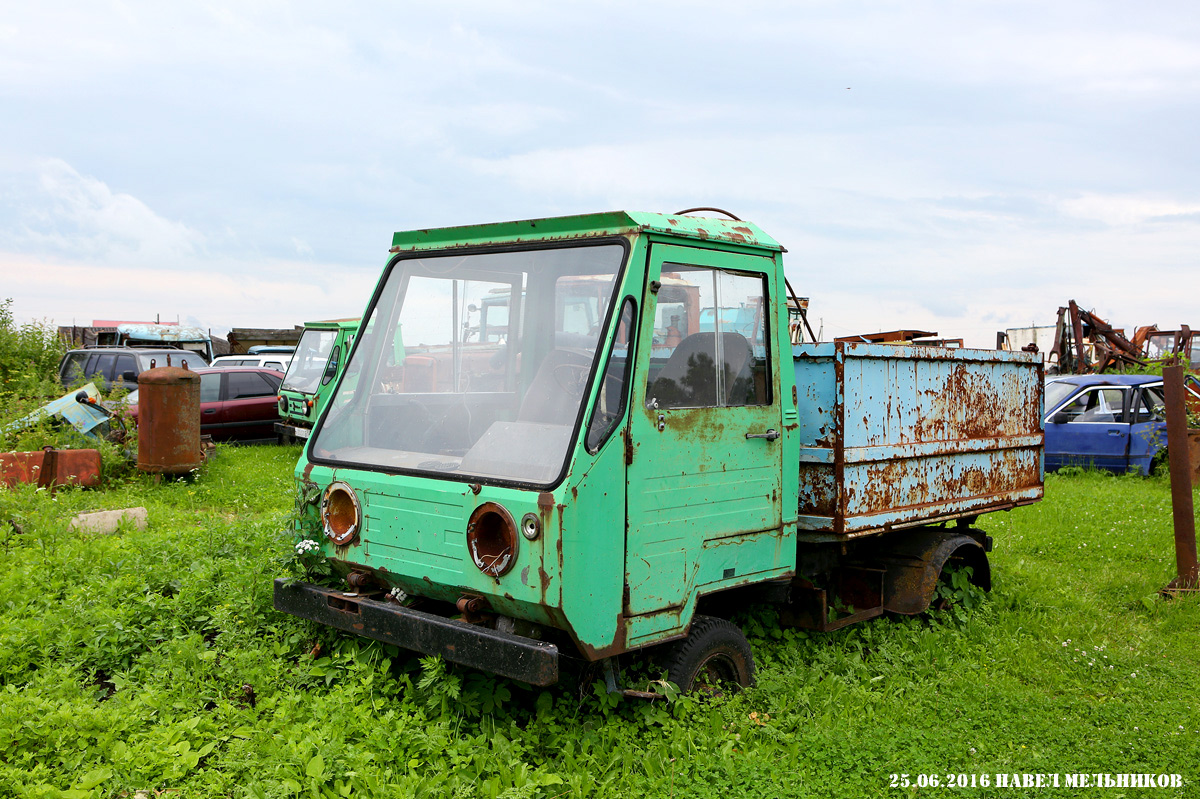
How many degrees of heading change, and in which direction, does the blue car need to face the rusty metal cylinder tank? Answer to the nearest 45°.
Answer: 0° — it already faces it

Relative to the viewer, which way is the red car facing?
to the viewer's left

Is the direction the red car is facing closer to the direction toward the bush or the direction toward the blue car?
the bush

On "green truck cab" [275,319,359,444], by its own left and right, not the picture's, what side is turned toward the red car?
right

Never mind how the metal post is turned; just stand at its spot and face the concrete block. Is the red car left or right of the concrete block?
right

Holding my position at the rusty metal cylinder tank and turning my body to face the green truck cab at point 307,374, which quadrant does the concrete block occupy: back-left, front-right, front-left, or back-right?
back-right

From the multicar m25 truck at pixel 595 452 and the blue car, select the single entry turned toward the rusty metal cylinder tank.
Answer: the blue car

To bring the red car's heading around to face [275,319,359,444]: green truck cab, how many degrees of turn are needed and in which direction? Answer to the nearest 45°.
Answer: approximately 135° to its left

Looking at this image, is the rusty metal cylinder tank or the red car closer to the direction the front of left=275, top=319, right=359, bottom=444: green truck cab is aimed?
the rusty metal cylinder tank

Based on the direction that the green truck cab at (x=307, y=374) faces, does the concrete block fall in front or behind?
in front

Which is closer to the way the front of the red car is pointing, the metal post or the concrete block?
the concrete block

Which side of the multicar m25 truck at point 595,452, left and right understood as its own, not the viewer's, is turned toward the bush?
right

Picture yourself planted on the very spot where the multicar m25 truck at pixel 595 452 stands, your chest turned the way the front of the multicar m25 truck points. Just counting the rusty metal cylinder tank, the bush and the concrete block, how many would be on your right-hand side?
3

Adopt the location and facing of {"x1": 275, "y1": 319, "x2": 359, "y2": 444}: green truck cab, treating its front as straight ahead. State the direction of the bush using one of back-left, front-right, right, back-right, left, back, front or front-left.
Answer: right

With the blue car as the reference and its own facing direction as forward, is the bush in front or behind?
in front
